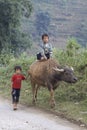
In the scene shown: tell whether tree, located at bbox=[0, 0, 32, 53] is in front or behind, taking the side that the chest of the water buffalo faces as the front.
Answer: behind

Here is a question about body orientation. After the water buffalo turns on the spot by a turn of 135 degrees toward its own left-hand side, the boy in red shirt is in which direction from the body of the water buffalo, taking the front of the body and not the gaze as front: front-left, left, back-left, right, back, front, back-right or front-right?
left

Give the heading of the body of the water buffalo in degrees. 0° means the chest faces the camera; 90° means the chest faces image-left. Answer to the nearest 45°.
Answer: approximately 315°
